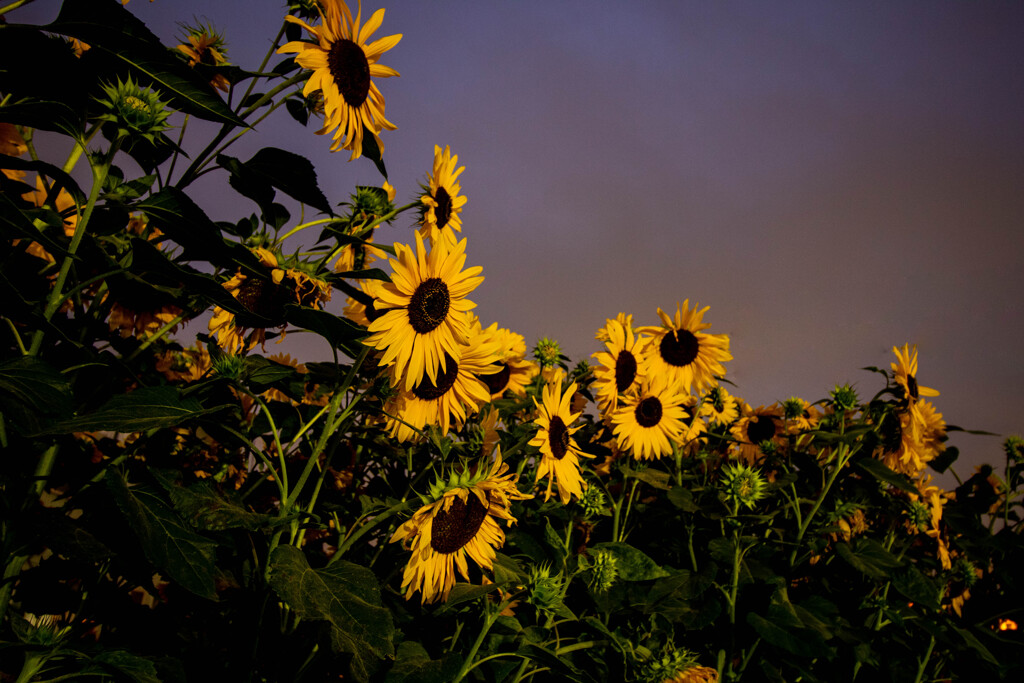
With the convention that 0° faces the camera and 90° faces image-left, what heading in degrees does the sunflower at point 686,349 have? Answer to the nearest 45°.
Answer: approximately 0°

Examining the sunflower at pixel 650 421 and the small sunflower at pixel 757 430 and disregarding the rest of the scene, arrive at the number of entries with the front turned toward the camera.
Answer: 2

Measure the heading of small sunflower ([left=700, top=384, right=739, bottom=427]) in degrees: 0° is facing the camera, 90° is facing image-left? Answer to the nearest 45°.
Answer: approximately 0°
